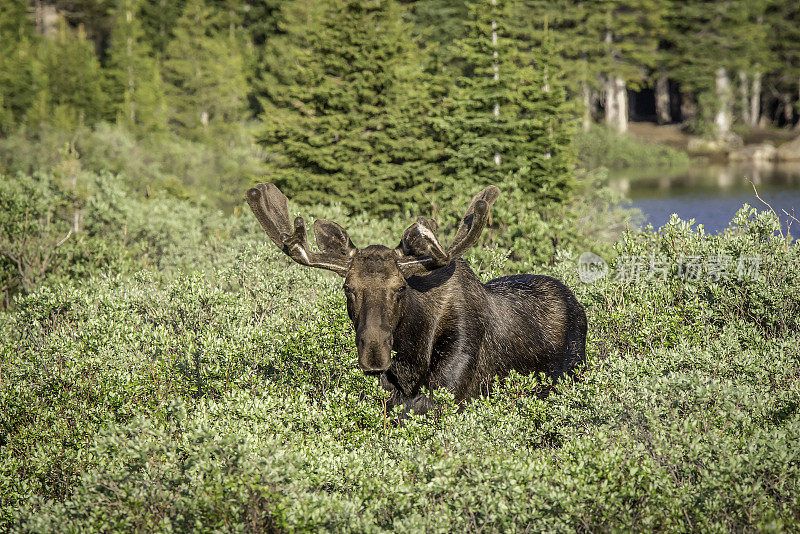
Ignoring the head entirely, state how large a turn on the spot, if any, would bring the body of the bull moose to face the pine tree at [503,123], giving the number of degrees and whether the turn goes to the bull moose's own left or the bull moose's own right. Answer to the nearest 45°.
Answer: approximately 135° to the bull moose's own right

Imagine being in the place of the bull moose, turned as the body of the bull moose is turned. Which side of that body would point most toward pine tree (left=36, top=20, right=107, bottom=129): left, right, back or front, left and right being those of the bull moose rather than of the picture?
right

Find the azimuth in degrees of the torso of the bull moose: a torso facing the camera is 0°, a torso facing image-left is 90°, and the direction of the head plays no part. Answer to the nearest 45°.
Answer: approximately 45°

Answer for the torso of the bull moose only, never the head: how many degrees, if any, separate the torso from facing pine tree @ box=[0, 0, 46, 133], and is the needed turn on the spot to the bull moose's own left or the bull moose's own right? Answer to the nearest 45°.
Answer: approximately 90° to the bull moose's own right

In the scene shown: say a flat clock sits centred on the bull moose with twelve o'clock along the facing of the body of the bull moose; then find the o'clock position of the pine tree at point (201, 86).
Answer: The pine tree is roughly at 4 o'clock from the bull moose.
